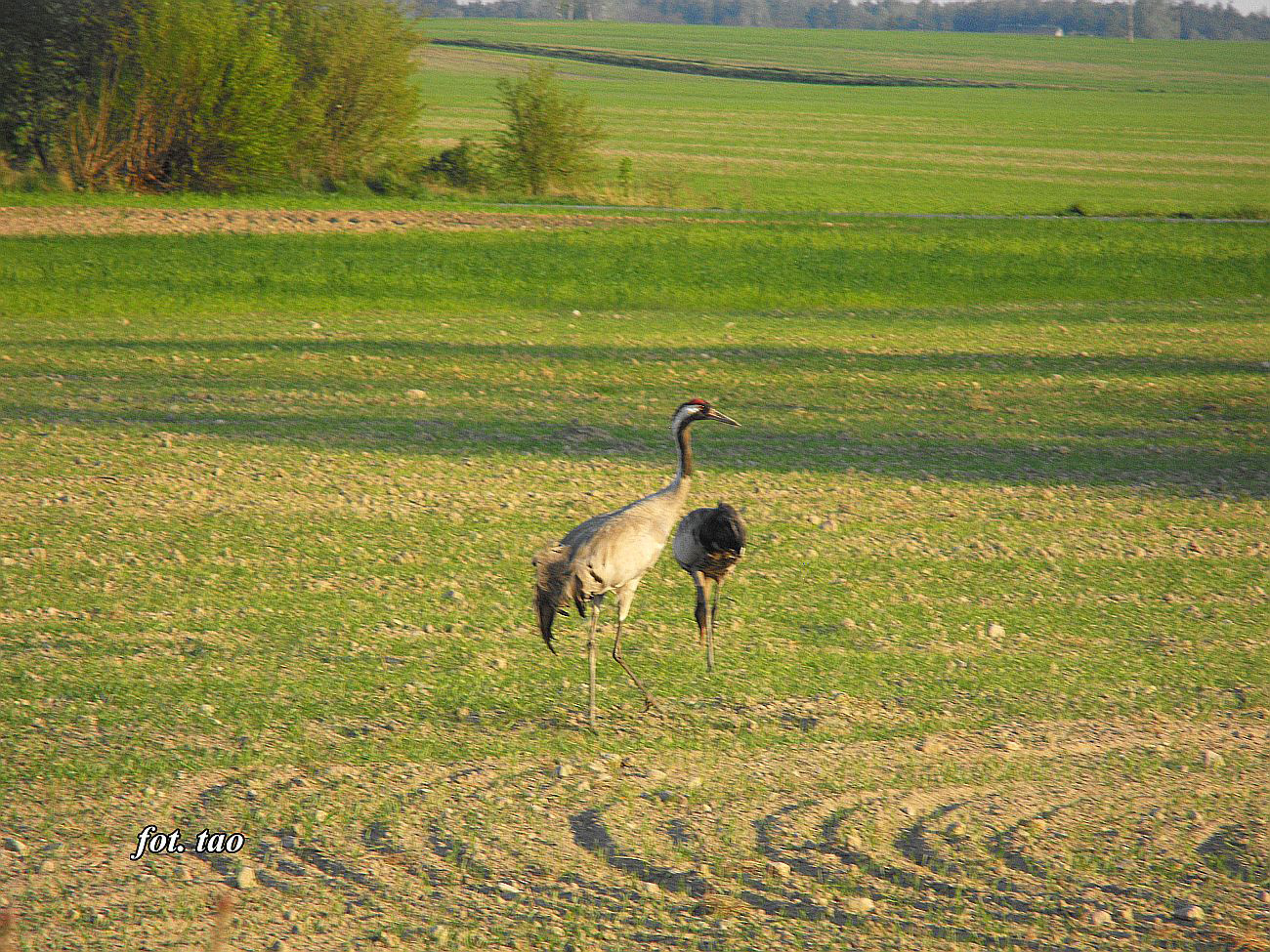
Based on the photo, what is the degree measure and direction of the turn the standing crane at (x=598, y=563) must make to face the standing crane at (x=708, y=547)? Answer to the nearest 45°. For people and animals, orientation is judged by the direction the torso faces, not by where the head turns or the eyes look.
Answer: approximately 45° to its left

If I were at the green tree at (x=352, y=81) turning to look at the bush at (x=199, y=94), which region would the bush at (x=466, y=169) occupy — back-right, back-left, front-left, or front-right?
back-left

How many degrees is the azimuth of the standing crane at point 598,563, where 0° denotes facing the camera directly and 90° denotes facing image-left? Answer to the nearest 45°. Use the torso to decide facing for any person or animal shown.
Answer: approximately 270°

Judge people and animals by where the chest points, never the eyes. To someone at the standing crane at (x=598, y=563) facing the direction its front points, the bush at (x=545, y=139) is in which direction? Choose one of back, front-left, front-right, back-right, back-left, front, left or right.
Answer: left

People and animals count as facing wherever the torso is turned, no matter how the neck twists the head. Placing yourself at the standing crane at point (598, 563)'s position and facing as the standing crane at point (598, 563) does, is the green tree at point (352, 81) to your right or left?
on your left

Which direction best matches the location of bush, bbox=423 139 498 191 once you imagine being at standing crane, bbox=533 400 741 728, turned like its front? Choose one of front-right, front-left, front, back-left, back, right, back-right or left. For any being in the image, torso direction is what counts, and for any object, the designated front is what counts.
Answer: left

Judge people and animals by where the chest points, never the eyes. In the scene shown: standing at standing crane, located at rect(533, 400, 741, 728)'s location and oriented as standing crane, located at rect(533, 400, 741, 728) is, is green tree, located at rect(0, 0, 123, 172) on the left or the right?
on its left

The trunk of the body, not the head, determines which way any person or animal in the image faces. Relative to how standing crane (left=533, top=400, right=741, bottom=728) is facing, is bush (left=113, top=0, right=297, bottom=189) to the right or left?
on its left
